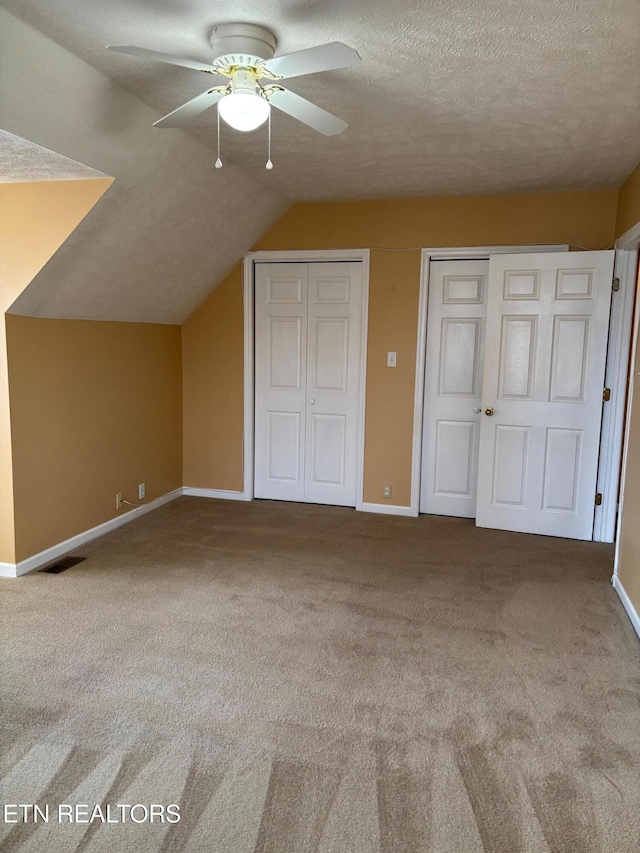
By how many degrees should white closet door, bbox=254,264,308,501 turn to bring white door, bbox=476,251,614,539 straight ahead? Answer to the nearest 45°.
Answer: approximately 45° to its left

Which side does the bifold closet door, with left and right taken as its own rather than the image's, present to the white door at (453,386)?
left

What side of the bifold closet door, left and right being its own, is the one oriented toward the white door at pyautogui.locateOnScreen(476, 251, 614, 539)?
left

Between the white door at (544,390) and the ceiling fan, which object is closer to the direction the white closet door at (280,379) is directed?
the ceiling fan

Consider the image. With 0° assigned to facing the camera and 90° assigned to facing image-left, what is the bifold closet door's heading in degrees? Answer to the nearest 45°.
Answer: approximately 0°

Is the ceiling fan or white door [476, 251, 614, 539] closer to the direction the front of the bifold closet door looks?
the ceiling fan

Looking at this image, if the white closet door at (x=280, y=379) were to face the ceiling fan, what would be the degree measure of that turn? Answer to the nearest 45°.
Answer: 0° — it already faces it

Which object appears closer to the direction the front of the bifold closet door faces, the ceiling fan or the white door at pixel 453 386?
the ceiling fan

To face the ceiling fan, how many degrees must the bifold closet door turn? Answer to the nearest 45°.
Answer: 0° — it already faces it
